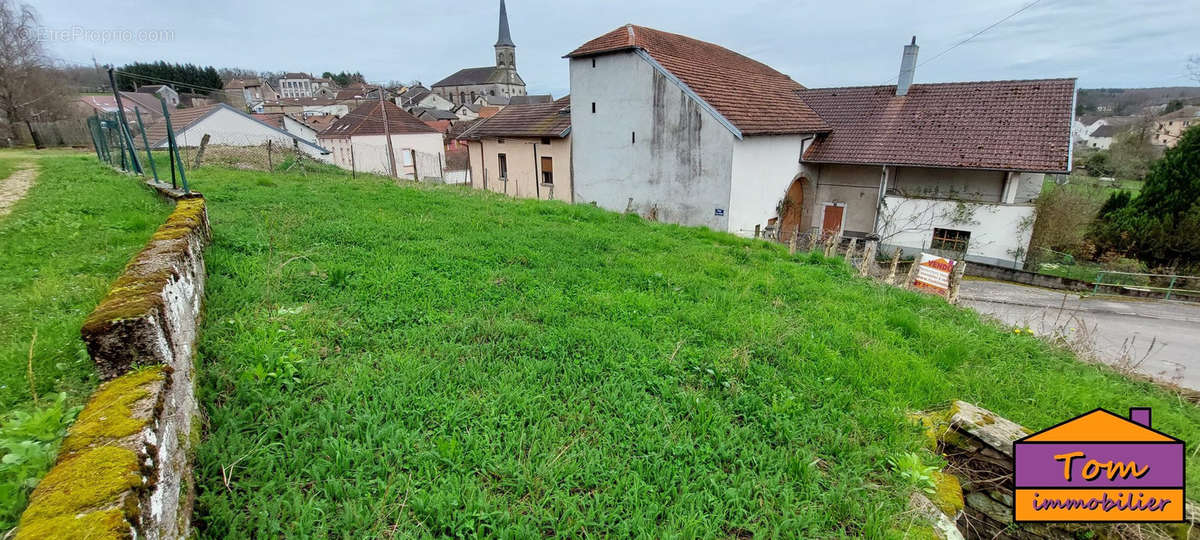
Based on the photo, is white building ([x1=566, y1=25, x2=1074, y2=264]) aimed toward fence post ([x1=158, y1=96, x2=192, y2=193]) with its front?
no

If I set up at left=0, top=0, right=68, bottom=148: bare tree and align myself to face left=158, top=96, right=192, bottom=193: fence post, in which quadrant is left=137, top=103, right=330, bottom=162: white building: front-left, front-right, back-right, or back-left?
front-left

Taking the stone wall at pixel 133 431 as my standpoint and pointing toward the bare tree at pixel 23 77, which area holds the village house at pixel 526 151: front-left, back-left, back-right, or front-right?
front-right

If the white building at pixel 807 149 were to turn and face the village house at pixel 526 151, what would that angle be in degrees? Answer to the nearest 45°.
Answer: approximately 135° to its right

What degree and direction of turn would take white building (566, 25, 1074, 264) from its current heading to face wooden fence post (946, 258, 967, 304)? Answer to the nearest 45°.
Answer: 0° — it already faces it

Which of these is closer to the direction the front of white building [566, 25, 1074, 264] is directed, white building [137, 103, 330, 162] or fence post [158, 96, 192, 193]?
the fence post

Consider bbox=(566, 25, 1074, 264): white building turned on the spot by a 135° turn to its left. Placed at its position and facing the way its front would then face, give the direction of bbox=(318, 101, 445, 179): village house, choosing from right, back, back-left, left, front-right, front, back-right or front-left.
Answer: left

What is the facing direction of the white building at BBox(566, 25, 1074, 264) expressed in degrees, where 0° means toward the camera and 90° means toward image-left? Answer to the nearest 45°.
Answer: approximately 315°

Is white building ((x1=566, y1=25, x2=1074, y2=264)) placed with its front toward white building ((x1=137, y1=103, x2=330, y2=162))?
no

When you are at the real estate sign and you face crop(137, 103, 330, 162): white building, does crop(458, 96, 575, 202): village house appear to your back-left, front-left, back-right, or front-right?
front-right

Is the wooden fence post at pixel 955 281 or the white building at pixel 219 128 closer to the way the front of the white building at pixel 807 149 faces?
the wooden fence post

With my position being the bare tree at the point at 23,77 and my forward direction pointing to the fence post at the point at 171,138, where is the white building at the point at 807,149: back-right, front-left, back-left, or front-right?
front-left

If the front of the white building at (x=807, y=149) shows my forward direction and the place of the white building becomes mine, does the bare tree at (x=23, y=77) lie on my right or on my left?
on my right

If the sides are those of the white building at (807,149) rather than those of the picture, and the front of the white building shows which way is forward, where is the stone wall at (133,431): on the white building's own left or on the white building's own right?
on the white building's own right

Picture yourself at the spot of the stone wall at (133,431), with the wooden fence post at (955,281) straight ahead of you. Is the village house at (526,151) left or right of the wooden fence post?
left
